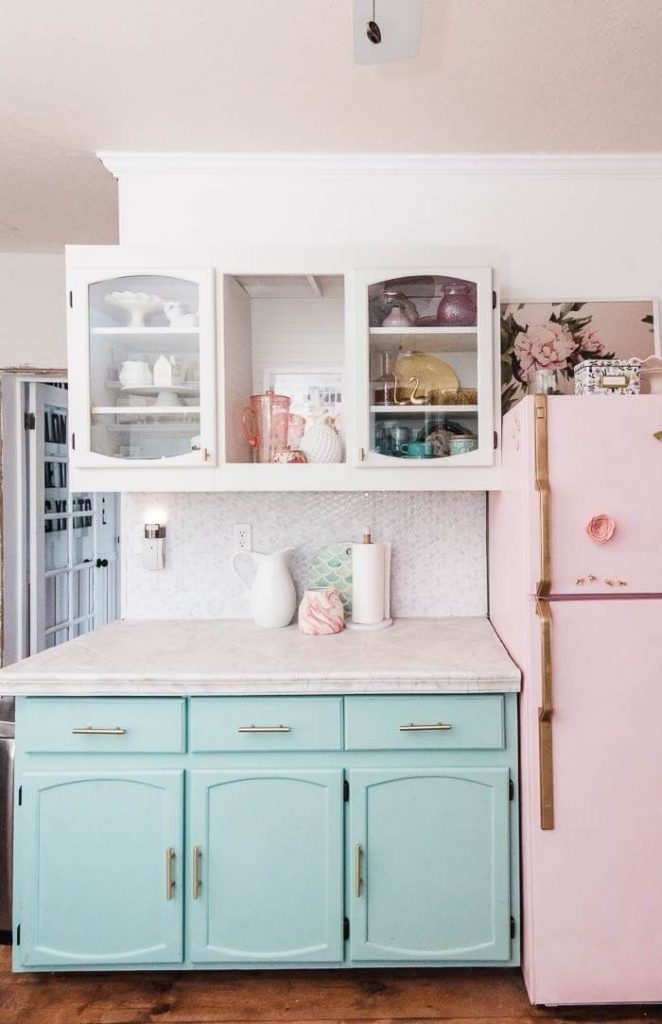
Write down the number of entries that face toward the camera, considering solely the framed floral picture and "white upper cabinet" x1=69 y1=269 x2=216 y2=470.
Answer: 2

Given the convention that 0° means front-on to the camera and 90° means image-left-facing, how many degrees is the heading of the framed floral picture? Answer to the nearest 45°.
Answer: approximately 0°

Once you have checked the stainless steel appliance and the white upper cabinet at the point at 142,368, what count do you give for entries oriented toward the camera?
2

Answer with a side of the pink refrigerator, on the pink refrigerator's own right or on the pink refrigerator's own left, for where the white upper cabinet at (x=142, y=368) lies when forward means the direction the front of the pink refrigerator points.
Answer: on the pink refrigerator's own right

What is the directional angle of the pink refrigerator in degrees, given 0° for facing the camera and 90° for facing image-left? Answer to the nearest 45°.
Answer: approximately 0°

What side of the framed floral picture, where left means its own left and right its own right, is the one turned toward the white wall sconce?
right
